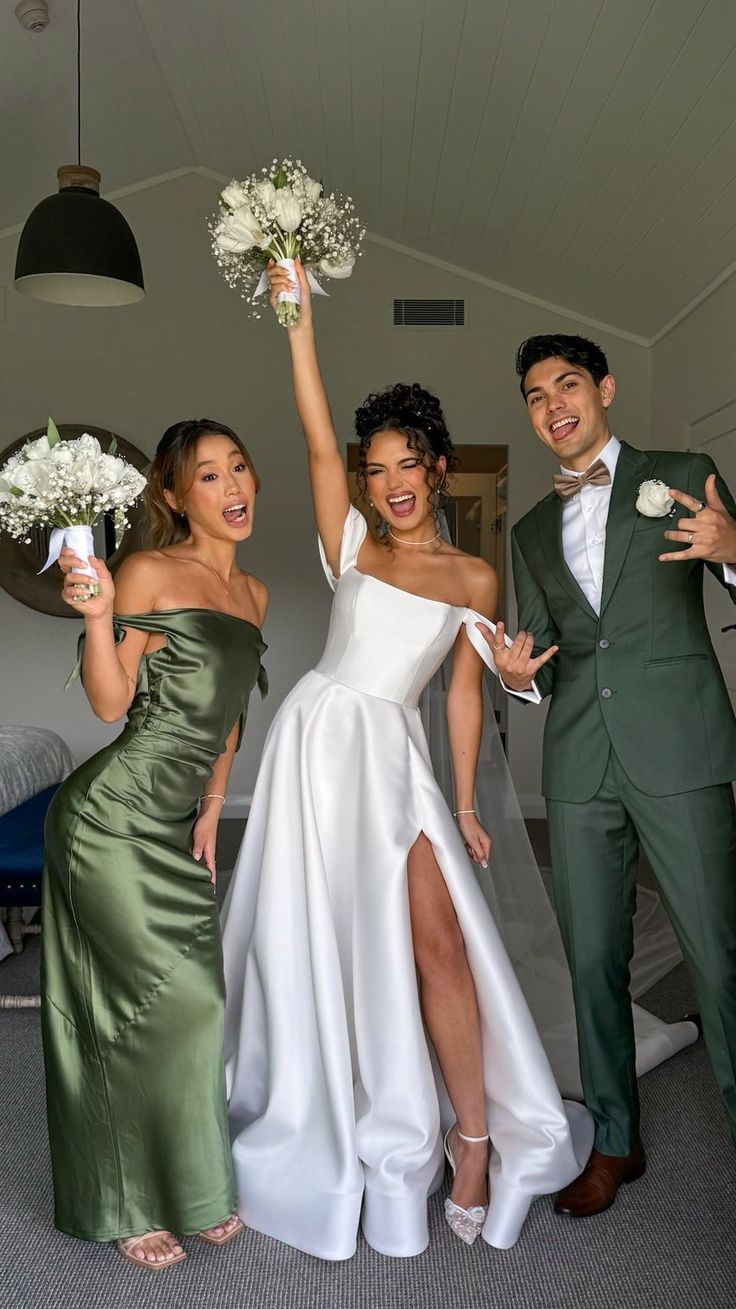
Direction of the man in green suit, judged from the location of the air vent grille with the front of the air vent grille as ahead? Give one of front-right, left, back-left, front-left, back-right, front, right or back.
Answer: front

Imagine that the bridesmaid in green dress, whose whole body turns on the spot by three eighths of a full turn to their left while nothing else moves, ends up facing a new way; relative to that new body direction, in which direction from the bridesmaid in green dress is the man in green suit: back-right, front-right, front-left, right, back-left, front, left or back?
right

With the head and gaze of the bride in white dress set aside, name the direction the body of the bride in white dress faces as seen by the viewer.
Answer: toward the camera

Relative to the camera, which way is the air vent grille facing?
toward the camera

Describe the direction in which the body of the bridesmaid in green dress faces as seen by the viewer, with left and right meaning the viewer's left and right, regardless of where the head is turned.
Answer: facing the viewer and to the right of the viewer

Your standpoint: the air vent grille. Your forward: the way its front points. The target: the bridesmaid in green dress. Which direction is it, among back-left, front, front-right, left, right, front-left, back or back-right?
front

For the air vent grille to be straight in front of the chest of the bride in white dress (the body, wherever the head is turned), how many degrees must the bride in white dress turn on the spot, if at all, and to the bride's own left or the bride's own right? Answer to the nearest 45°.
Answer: approximately 180°

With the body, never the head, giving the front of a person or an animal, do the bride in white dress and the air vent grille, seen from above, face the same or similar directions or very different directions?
same or similar directions

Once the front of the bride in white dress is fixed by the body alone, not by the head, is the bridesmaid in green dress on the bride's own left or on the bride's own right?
on the bride's own right

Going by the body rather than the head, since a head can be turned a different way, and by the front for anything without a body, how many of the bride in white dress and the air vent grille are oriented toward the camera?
2

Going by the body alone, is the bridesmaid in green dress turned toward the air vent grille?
no

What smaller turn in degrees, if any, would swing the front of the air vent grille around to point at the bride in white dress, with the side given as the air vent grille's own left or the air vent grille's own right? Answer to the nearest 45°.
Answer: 0° — it already faces them

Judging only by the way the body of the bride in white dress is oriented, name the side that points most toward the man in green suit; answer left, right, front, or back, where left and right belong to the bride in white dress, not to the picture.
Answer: left
